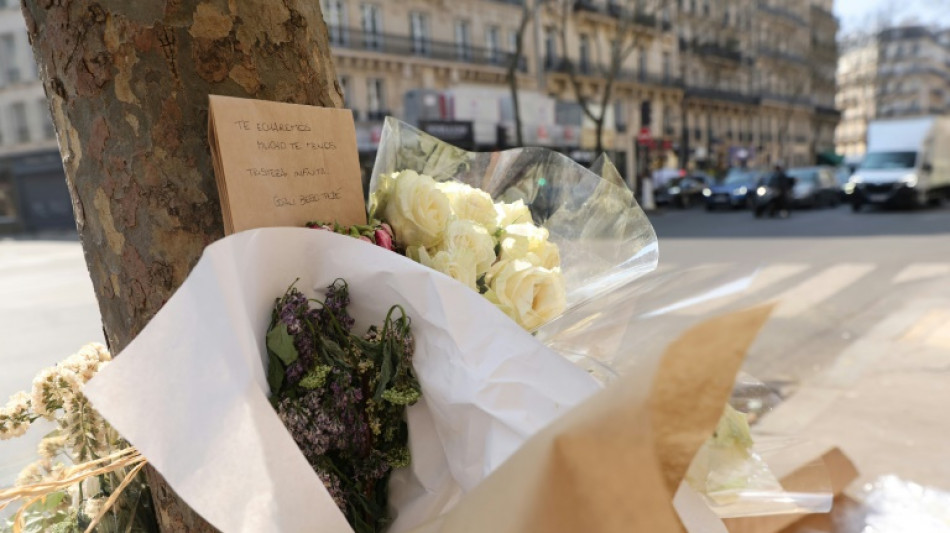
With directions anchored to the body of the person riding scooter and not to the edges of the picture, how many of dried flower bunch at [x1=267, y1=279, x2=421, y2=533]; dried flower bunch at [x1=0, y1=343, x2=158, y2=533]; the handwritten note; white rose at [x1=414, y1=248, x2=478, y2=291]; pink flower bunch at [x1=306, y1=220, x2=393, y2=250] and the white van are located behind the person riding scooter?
1

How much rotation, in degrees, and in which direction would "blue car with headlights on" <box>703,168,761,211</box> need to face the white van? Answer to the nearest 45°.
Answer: approximately 135° to its left

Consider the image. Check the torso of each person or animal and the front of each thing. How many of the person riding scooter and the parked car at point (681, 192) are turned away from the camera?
0

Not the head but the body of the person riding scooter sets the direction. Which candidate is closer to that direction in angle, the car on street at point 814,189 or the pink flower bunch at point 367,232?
the pink flower bunch

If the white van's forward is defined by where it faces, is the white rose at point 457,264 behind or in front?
in front

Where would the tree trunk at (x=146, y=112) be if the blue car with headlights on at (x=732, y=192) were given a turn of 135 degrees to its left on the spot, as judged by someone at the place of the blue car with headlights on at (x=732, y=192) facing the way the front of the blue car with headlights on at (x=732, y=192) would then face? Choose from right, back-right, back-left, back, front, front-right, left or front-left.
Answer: right

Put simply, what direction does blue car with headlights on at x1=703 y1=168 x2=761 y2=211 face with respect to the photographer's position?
facing the viewer and to the left of the viewer

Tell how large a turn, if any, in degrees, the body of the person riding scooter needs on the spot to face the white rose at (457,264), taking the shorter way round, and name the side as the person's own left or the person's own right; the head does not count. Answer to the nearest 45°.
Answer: approximately 45° to the person's own left

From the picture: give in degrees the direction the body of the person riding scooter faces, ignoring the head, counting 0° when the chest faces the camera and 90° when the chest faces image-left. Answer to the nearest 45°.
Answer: approximately 45°

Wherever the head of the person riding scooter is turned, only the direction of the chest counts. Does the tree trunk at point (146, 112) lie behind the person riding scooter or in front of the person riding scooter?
in front

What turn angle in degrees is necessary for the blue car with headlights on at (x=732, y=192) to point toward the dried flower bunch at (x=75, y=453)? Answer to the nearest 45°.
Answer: approximately 45° to its left

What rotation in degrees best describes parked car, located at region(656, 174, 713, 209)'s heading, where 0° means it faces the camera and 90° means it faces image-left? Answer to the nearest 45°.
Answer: approximately 45°

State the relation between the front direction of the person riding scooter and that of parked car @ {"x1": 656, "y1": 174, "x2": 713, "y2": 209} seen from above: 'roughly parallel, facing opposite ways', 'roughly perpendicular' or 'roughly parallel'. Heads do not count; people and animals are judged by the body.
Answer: roughly parallel

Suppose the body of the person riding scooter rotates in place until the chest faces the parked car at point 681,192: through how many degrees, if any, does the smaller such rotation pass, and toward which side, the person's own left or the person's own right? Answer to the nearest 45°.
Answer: approximately 90° to the person's own right
